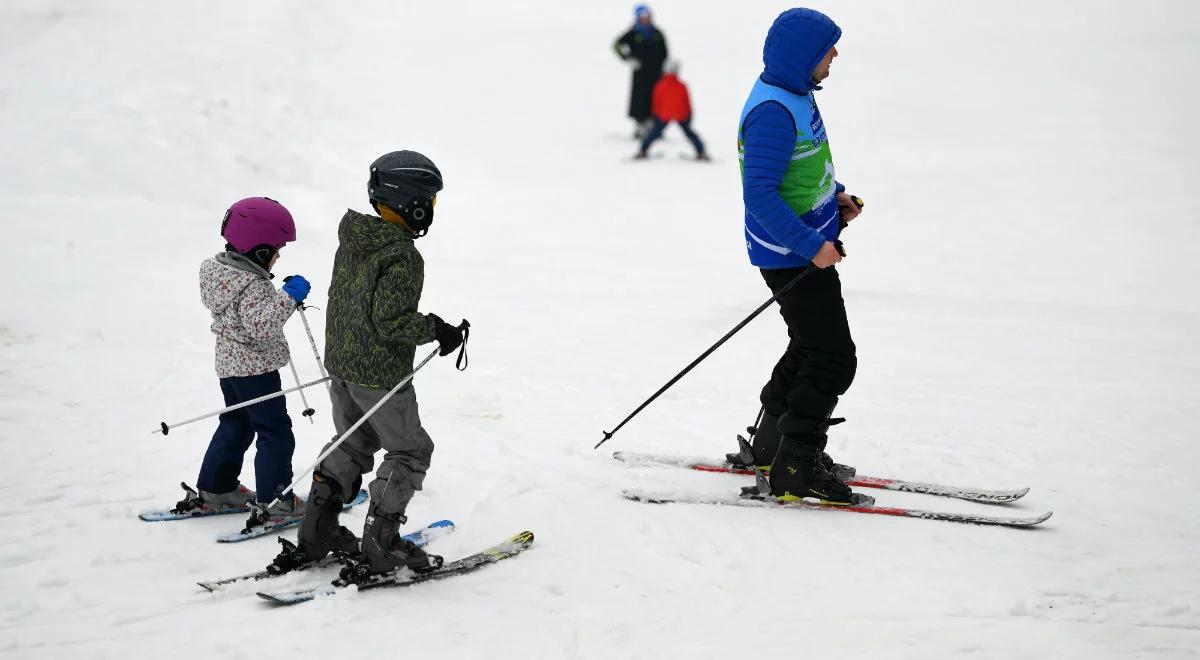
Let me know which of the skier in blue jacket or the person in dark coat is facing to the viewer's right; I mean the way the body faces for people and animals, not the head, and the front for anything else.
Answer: the skier in blue jacket

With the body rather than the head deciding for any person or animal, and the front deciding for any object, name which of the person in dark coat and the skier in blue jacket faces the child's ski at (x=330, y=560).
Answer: the person in dark coat

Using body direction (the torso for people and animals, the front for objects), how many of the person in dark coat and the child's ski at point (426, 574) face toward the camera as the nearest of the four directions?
1

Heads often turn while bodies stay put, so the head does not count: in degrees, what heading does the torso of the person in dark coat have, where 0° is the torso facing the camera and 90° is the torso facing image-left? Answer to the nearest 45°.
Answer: approximately 0°

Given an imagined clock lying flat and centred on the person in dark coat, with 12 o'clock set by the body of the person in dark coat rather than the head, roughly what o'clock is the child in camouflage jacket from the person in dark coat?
The child in camouflage jacket is roughly at 12 o'clock from the person in dark coat.

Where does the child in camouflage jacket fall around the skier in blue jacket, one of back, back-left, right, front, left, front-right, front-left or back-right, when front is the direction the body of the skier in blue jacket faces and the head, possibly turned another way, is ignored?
back-right

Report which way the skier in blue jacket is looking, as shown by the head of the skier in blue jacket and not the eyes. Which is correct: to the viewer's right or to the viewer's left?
to the viewer's right

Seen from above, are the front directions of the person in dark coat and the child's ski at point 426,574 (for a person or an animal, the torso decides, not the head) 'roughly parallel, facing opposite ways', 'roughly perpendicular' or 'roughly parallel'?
roughly perpendicular

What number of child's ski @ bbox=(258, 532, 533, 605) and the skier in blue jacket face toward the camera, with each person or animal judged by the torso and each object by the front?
0

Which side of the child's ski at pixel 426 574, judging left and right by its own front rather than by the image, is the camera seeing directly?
right

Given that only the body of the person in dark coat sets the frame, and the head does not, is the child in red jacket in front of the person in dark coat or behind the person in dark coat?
in front

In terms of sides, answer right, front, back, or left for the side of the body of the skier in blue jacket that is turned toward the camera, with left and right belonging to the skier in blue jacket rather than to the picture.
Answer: right

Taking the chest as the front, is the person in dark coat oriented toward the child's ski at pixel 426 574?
yes
